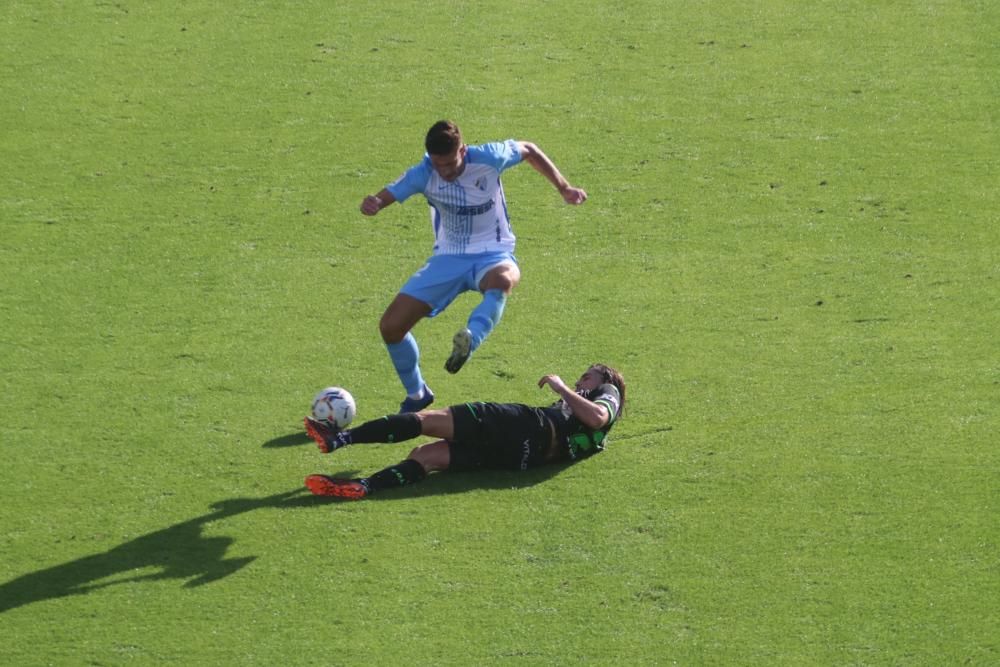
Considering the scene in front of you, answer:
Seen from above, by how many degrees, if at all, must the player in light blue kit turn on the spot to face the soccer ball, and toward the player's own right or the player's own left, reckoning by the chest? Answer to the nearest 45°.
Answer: approximately 45° to the player's own right

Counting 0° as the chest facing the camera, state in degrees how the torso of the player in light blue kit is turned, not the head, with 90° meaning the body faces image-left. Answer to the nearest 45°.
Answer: approximately 0°
